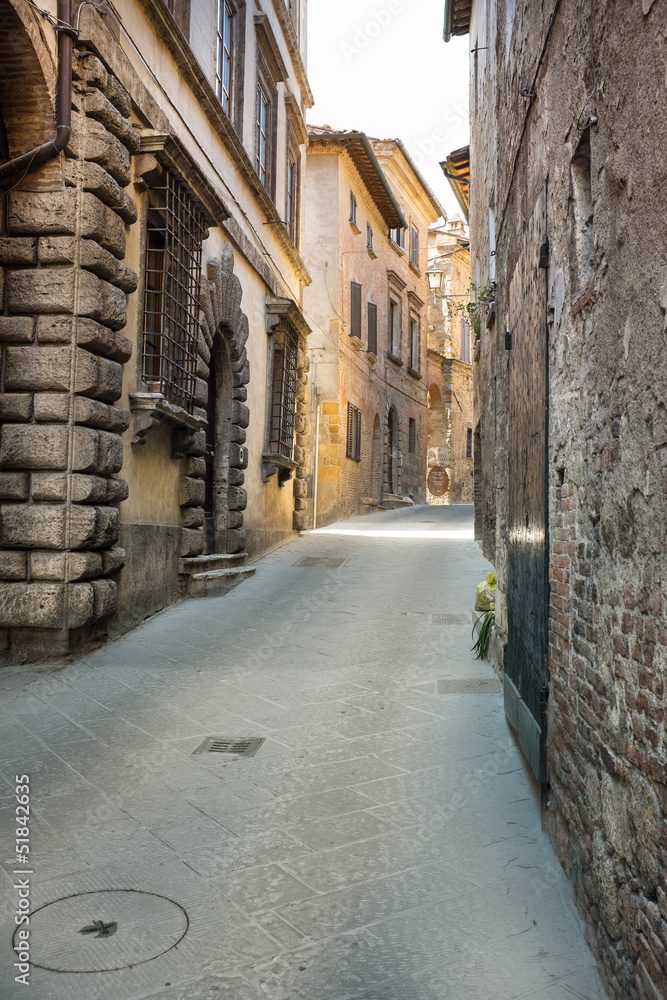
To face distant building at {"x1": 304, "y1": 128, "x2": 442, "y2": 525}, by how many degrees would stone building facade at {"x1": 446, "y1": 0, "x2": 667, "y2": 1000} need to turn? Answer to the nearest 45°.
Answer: approximately 90° to its right

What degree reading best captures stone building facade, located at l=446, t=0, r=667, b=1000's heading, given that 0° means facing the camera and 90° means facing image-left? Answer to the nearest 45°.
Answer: approximately 90°

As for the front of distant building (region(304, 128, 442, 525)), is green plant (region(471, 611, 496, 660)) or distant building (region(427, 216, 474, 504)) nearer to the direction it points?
the green plant

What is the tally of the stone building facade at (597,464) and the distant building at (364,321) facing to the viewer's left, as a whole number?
1
